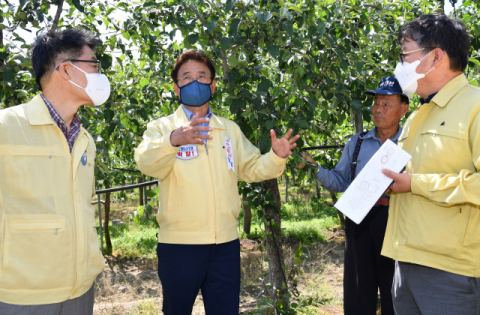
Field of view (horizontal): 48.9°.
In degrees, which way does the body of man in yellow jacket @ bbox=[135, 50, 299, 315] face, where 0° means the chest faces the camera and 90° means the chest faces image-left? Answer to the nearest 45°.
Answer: approximately 0°

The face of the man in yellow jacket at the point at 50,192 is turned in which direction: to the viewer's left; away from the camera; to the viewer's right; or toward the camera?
to the viewer's right

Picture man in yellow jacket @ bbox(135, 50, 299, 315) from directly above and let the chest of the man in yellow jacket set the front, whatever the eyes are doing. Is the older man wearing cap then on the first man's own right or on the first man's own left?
on the first man's own left

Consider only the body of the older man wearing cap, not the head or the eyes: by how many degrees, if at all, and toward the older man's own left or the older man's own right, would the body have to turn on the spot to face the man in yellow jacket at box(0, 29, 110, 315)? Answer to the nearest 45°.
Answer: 0° — they already face them

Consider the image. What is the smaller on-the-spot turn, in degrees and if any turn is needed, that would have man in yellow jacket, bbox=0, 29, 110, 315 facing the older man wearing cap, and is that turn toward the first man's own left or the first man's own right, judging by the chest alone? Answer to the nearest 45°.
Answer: approximately 45° to the first man's own left

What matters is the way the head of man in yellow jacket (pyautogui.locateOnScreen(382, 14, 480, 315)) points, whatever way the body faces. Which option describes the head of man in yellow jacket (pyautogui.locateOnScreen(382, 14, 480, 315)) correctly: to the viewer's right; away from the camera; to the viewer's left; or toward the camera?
to the viewer's left

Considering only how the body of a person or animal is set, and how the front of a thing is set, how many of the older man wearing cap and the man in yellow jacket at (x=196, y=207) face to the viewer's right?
0

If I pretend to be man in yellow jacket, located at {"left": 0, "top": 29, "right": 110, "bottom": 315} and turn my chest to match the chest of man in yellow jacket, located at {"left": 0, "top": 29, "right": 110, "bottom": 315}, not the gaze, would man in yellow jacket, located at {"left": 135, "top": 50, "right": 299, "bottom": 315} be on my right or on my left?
on my left

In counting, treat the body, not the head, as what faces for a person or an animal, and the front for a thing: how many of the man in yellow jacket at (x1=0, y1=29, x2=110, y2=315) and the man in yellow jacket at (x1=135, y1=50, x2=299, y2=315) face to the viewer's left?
0

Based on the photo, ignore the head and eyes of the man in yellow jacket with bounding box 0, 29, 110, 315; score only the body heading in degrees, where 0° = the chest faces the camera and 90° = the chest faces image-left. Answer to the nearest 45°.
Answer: approximately 315°

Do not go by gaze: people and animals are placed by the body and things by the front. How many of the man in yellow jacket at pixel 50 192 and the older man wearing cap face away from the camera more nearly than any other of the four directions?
0

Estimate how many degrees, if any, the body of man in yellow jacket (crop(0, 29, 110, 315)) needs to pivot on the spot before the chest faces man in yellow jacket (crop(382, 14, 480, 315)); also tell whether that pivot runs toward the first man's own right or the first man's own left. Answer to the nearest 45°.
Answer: approximately 45° to the first man's own left

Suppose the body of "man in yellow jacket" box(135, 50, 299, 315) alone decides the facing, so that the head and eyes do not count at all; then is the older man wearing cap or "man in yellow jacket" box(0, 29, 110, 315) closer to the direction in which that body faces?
the man in yellow jacket
